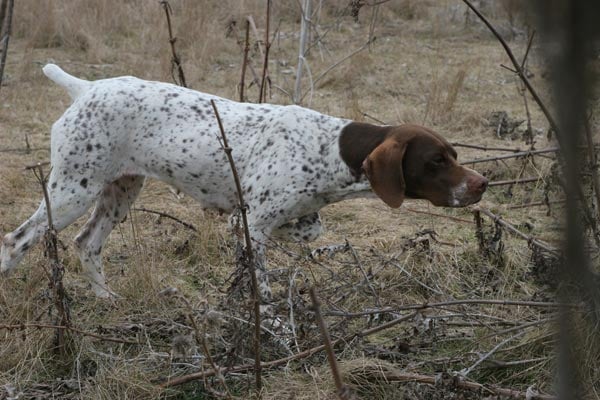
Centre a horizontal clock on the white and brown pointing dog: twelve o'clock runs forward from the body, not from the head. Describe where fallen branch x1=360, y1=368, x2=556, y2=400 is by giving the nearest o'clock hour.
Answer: The fallen branch is roughly at 2 o'clock from the white and brown pointing dog.

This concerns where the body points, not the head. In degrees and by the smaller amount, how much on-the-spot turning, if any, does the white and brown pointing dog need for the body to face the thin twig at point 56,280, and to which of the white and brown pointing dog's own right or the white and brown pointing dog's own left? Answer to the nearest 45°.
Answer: approximately 135° to the white and brown pointing dog's own right

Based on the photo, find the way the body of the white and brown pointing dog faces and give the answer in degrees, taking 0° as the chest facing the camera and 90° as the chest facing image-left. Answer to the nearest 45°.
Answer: approximately 270°

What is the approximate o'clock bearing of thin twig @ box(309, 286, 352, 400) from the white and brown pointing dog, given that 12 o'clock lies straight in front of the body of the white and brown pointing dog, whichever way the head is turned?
The thin twig is roughly at 3 o'clock from the white and brown pointing dog.

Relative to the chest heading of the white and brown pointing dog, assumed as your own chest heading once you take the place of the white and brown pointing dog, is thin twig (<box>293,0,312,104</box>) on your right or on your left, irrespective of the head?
on your left

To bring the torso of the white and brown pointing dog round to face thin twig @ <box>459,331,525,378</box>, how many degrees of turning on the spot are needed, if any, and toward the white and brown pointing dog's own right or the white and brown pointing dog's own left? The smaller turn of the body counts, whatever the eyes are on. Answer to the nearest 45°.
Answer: approximately 45° to the white and brown pointing dog's own right

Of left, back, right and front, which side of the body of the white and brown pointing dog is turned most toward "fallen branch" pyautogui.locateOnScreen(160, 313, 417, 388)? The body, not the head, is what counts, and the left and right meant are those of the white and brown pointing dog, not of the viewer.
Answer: right
